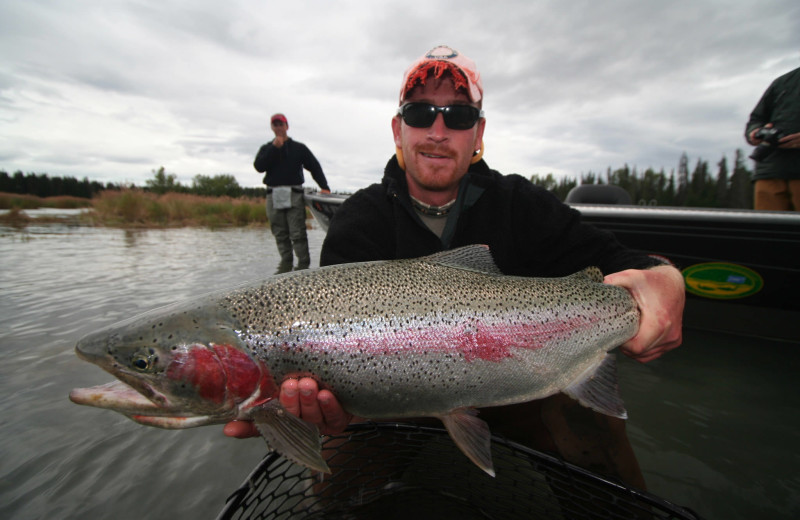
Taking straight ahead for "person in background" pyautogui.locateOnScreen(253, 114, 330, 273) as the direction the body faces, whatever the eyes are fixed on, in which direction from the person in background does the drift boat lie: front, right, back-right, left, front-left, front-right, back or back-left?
front-left

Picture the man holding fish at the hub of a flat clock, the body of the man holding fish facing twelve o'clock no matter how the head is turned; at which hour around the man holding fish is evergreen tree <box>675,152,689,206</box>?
The evergreen tree is roughly at 7 o'clock from the man holding fish.

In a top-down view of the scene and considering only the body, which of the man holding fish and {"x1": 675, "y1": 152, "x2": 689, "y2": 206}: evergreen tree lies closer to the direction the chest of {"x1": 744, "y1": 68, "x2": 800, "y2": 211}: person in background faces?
the man holding fish

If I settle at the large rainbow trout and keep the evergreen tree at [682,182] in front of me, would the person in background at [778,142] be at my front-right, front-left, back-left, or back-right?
front-right

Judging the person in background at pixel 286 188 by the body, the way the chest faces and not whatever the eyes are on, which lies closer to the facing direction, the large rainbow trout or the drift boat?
the large rainbow trout

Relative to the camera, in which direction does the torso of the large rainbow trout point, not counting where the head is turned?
to the viewer's left

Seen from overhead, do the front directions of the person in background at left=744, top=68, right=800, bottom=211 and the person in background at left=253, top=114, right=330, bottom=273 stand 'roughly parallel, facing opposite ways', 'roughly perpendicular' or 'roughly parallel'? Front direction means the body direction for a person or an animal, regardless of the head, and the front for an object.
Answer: roughly perpendicular

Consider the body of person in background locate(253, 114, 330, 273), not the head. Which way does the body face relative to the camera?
toward the camera

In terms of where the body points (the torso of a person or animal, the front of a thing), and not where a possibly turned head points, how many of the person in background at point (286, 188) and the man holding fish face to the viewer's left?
0

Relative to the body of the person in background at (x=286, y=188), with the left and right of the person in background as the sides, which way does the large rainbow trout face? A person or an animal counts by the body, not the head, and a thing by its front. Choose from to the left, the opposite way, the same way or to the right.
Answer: to the right

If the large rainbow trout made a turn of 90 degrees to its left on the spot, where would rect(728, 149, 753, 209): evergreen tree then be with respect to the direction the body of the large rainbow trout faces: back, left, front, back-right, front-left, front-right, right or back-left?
back-left

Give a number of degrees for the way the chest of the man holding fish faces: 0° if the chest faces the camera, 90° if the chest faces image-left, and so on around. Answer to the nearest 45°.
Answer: approximately 0°

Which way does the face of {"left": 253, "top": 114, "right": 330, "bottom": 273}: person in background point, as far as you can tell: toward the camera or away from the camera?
toward the camera

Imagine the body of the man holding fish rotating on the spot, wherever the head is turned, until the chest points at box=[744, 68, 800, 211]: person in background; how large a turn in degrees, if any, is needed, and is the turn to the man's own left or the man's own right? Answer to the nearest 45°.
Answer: approximately 135° to the man's own left
